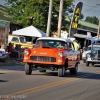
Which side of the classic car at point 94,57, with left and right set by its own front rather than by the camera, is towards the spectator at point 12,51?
right
